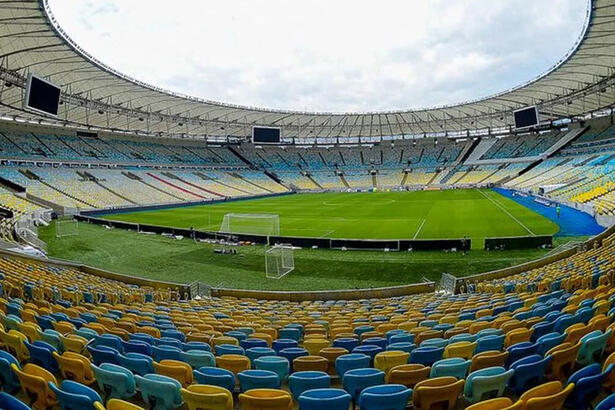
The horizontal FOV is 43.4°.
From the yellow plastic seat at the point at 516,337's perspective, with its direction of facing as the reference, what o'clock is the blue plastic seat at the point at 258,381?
The blue plastic seat is roughly at 9 o'clock from the yellow plastic seat.

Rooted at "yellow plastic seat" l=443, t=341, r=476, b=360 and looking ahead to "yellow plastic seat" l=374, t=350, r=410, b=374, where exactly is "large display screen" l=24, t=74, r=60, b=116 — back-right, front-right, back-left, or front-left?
front-right

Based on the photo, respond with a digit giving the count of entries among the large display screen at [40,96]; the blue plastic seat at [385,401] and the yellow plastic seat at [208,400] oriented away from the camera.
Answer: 2

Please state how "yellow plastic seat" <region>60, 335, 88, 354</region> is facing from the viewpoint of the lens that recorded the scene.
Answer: facing away from the viewer and to the right of the viewer

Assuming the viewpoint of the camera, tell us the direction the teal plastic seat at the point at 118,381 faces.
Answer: facing away from the viewer and to the right of the viewer

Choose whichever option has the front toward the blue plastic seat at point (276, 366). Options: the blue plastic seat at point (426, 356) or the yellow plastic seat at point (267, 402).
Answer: the yellow plastic seat

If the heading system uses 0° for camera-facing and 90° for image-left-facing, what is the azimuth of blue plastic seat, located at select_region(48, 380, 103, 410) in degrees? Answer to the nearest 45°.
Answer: approximately 225°

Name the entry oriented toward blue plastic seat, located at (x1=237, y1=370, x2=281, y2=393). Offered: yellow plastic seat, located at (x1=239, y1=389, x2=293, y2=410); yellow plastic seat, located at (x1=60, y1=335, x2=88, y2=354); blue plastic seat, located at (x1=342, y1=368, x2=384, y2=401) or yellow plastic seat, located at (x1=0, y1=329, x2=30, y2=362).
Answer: yellow plastic seat, located at (x1=239, y1=389, x2=293, y2=410)

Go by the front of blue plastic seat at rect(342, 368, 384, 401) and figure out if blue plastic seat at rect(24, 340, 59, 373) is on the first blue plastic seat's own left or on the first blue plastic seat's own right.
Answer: on the first blue plastic seat's own left

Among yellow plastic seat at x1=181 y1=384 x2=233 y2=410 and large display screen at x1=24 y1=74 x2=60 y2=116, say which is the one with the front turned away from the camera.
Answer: the yellow plastic seat

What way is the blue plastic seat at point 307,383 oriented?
away from the camera

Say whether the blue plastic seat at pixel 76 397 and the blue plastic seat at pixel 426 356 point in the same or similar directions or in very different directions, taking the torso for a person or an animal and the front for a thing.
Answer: same or similar directions

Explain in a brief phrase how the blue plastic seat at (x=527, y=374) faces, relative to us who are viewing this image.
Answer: facing away from the viewer and to the left of the viewer

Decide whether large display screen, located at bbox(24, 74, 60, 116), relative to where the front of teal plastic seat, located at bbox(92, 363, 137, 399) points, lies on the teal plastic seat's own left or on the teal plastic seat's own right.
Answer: on the teal plastic seat's own left

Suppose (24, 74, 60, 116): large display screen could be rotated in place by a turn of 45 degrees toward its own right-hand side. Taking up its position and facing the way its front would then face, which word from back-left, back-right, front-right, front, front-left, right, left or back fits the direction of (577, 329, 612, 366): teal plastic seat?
front

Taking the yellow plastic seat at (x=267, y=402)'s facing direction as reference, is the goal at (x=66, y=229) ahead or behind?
ahead

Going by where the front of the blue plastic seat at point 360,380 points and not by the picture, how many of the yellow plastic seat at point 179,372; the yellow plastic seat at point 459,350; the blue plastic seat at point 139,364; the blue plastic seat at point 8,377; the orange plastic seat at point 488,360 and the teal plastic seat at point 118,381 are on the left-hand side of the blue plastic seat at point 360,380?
4

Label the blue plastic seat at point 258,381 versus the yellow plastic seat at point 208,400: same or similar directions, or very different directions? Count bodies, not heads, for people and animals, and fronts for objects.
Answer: same or similar directions

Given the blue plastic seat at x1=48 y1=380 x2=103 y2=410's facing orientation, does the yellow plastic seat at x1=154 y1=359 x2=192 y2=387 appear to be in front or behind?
in front

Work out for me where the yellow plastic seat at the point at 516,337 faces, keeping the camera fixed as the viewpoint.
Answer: facing away from the viewer and to the left of the viewer

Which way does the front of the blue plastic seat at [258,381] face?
away from the camera
